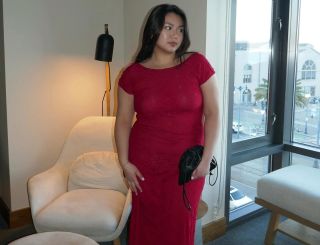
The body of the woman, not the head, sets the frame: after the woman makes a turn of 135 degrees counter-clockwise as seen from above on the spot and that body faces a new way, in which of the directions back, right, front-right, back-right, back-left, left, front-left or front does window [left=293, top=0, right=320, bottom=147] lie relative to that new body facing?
front

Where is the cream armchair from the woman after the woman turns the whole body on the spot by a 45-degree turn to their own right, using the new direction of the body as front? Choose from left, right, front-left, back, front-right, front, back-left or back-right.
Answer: right

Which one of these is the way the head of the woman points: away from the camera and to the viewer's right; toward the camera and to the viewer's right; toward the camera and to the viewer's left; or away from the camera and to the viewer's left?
toward the camera and to the viewer's right

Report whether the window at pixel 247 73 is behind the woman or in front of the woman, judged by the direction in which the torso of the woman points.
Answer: behind

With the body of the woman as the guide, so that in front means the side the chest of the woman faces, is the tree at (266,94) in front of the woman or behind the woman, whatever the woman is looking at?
behind

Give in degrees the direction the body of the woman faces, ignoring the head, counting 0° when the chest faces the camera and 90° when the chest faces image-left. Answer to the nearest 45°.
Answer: approximately 0°

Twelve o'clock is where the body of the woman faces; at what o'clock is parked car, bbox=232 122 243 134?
The parked car is roughly at 7 o'clock from the woman.

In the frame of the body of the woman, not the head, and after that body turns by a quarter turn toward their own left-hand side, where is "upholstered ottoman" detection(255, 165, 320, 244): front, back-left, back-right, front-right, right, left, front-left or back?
front-left
